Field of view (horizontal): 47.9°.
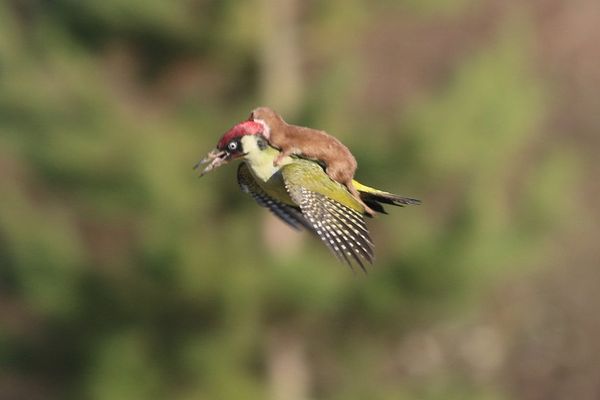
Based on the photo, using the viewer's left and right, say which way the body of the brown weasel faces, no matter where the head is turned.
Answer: facing to the left of the viewer
